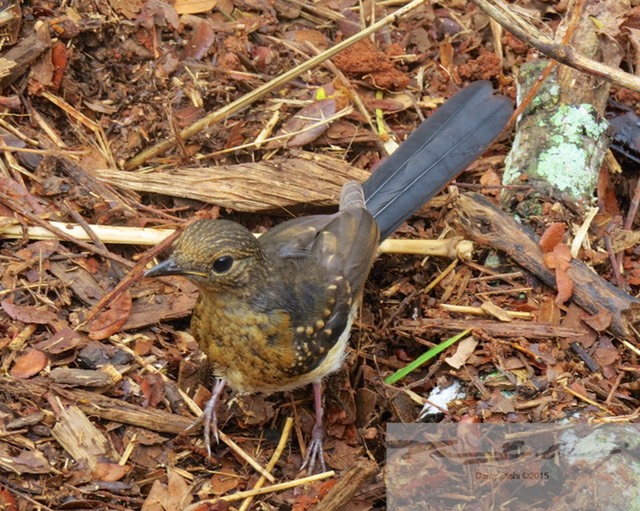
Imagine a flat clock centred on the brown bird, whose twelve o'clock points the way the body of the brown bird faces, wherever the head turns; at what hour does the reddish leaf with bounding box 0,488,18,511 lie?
The reddish leaf is roughly at 12 o'clock from the brown bird.

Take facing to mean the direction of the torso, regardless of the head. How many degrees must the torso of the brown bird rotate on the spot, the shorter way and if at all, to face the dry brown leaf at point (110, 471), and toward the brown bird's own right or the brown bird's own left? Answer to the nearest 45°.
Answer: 0° — it already faces it

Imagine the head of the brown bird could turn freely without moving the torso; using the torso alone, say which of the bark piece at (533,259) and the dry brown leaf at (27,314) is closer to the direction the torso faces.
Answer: the dry brown leaf

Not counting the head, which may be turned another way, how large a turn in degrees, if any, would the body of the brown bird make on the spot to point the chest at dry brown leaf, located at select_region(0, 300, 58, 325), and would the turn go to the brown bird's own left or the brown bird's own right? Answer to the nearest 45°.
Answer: approximately 45° to the brown bird's own right

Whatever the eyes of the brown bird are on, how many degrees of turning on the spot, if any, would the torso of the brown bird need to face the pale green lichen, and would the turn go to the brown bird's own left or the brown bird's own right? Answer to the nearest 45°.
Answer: approximately 180°

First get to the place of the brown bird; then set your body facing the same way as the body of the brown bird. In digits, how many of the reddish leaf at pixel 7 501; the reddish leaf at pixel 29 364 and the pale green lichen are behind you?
1

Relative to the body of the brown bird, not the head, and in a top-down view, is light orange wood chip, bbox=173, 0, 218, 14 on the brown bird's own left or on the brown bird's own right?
on the brown bird's own right

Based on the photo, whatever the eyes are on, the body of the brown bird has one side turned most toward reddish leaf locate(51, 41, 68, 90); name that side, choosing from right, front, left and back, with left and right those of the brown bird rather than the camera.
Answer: right

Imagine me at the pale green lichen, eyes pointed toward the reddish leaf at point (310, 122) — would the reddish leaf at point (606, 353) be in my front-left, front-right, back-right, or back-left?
back-left

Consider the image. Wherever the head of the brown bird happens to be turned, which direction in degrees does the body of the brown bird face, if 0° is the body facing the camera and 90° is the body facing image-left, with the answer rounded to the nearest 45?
approximately 45°

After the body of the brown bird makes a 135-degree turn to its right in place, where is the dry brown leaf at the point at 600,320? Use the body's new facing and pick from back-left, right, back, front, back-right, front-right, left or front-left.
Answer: right

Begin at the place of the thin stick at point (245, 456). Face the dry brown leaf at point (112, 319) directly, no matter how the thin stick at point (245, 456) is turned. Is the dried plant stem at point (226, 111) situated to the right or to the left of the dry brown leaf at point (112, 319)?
right

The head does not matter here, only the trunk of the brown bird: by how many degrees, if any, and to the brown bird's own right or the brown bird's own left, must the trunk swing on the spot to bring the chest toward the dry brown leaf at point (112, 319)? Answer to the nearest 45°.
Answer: approximately 45° to the brown bird's own right

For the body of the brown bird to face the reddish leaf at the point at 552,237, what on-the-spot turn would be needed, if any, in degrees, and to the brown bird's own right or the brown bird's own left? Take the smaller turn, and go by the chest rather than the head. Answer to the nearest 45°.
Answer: approximately 135° to the brown bird's own left

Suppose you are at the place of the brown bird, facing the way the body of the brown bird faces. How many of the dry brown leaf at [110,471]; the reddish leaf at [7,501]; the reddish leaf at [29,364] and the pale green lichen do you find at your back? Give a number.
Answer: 1
